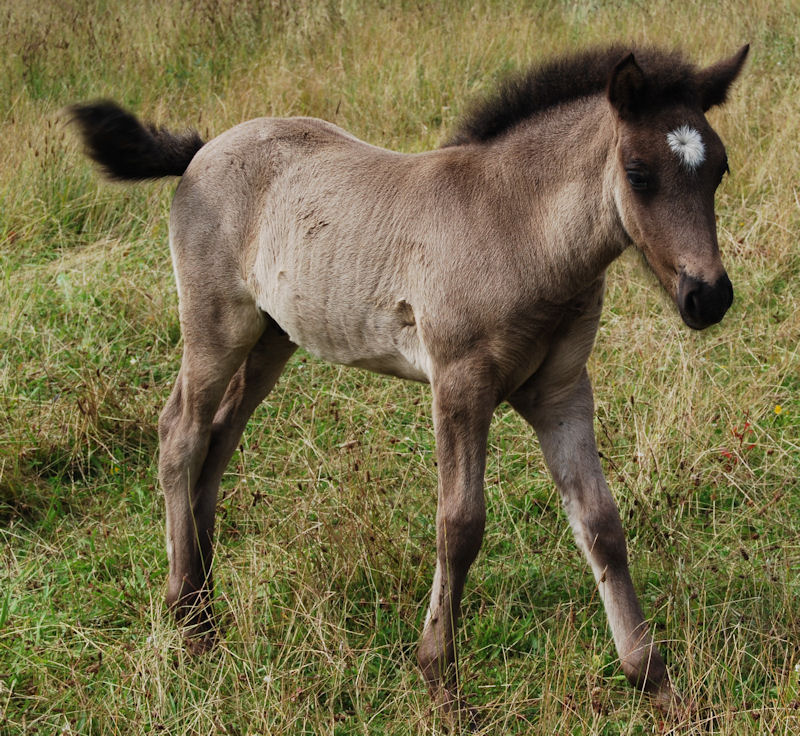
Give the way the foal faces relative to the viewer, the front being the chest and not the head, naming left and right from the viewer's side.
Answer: facing the viewer and to the right of the viewer
